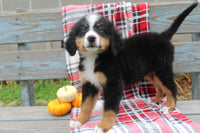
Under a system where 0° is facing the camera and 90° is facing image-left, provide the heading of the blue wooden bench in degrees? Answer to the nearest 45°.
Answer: approximately 0°
